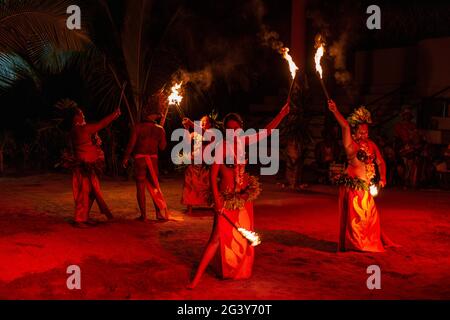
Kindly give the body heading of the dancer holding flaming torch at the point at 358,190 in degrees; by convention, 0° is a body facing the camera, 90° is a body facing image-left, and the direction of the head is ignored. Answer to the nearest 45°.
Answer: approximately 315°

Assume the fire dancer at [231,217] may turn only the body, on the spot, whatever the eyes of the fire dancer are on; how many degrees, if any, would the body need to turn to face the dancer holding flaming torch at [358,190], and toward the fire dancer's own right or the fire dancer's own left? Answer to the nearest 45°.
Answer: approximately 90° to the fire dancer's own left

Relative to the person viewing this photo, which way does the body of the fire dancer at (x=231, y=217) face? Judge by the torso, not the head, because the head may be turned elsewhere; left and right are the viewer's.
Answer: facing the viewer and to the right of the viewer

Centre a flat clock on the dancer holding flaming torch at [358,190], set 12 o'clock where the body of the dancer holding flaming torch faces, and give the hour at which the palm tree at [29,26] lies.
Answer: The palm tree is roughly at 5 o'clock from the dancer holding flaming torch.

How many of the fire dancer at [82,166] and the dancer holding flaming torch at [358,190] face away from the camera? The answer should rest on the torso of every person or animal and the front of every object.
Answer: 0

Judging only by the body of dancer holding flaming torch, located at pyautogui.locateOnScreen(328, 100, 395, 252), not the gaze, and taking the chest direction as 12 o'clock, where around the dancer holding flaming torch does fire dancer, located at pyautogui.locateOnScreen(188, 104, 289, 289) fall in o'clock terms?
The fire dancer is roughly at 3 o'clock from the dancer holding flaming torch.

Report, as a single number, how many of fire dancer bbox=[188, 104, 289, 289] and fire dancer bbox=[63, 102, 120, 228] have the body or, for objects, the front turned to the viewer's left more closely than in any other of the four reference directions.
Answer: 0

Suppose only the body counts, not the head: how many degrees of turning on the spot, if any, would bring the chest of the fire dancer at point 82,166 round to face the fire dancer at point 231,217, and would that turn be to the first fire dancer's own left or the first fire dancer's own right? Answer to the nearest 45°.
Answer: approximately 45° to the first fire dancer's own right

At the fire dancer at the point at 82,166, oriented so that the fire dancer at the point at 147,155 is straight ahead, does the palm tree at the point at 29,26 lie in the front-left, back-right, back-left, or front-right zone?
back-left

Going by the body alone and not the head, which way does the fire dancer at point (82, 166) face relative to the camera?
to the viewer's right

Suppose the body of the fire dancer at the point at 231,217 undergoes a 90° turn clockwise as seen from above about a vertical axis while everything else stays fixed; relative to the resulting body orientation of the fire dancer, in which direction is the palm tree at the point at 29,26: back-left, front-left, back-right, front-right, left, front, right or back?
right

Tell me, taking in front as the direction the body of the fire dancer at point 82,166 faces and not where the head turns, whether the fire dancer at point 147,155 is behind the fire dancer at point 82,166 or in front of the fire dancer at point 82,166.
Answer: in front
